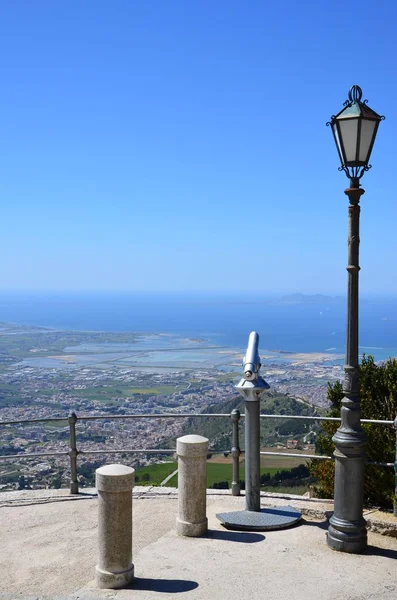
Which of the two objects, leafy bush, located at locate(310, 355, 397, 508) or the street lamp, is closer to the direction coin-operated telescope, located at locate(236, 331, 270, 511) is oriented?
the leafy bush

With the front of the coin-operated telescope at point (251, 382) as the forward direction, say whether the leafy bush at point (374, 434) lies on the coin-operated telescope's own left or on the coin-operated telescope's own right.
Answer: on the coin-operated telescope's own right

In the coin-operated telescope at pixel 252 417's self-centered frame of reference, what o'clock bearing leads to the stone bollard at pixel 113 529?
The stone bollard is roughly at 7 o'clock from the coin-operated telescope.

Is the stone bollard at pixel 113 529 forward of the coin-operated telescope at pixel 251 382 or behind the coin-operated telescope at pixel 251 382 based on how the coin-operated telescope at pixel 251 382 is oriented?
behind

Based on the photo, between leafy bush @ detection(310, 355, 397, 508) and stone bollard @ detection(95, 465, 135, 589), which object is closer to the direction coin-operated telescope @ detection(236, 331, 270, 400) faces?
the leafy bush

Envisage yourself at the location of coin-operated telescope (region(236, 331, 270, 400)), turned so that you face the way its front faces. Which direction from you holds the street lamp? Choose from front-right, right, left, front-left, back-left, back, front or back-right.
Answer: back-right

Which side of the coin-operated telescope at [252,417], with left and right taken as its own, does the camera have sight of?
back

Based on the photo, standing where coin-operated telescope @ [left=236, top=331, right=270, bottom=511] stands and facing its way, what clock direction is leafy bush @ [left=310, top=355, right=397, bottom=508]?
The leafy bush is roughly at 2 o'clock from the coin-operated telescope.

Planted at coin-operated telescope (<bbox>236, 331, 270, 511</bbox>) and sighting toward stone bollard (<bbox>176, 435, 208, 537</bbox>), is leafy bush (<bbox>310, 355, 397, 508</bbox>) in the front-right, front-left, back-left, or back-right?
back-left
